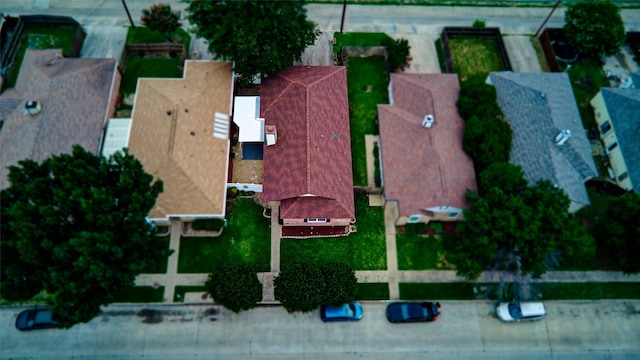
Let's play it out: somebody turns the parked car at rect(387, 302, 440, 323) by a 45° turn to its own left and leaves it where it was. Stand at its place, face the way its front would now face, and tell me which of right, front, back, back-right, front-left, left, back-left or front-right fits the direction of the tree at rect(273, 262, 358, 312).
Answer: front

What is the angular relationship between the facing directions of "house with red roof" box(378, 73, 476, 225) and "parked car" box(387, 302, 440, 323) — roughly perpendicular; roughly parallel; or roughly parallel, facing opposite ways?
roughly perpendicular

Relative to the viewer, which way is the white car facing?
to the viewer's left

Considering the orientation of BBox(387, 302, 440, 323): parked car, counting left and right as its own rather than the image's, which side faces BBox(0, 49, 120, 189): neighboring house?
front

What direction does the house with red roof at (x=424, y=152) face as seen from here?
toward the camera

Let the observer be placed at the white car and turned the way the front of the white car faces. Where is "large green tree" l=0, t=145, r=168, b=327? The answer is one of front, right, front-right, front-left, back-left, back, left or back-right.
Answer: front-left

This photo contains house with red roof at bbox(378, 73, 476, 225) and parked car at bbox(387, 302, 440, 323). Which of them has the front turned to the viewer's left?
the parked car

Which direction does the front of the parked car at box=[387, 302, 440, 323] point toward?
to the viewer's left

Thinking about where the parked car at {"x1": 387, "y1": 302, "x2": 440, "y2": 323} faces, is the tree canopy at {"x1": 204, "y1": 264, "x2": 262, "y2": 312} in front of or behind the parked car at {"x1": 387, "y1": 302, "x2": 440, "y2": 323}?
in front

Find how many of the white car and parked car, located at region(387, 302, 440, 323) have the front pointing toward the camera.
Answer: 0

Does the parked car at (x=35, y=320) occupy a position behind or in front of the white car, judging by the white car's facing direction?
in front
